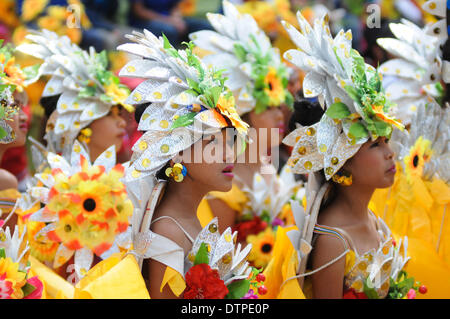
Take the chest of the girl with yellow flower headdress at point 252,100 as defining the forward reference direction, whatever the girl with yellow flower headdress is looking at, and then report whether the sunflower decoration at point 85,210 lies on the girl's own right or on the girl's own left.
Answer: on the girl's own right

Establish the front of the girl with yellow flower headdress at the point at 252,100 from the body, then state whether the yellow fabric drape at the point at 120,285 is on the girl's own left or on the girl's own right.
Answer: on the girl's own right

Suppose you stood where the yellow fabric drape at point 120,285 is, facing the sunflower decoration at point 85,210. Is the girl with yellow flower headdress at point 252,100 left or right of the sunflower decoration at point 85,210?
right
